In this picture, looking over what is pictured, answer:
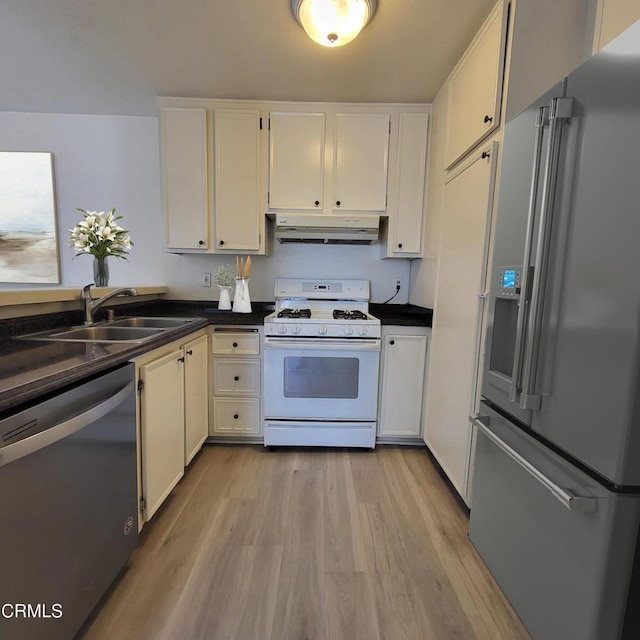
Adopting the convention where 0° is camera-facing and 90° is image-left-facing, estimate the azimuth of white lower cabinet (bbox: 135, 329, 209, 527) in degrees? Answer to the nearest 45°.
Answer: approximately 315°

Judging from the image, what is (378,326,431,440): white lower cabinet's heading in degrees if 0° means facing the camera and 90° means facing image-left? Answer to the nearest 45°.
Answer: approximately 0°

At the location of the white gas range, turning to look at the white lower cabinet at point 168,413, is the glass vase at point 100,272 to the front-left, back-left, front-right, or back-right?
front-right

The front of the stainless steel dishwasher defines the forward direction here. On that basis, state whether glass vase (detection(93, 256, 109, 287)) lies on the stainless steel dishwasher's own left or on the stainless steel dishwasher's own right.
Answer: on the stainless steel dishwasher's own left

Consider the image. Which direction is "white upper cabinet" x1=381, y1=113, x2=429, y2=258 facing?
toward the camera

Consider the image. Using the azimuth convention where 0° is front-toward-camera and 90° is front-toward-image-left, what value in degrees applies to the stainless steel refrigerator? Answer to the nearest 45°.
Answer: approximately 45°

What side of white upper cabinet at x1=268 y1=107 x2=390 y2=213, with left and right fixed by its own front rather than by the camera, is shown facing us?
front

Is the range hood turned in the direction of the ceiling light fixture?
yes

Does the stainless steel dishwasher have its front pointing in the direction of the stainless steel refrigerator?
yes

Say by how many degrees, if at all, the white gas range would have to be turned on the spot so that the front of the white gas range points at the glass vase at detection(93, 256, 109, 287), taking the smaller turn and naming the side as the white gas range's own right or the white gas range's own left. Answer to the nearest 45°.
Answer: approximately 90° to the white gas range's own right

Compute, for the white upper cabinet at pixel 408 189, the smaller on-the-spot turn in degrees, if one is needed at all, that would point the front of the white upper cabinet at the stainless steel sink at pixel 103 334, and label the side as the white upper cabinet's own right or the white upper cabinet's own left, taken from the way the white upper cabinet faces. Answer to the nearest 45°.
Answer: approximately 45° to the white upper cabinet's own right

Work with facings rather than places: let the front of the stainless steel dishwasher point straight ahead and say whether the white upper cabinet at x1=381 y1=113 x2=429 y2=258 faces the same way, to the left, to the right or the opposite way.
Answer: to the right

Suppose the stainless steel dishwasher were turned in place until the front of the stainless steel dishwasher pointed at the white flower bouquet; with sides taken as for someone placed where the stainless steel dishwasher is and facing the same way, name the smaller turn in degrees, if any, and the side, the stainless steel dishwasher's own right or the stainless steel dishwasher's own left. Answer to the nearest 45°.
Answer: approximately 135° to the stainless steel dishwasher's own left

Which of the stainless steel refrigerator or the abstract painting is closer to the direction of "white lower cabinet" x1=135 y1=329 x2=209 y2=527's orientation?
the stainless steel refrigerator

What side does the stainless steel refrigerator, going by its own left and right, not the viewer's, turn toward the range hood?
right

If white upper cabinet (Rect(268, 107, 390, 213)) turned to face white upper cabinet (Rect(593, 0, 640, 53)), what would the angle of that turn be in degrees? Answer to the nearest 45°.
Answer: approximately 45° to its left

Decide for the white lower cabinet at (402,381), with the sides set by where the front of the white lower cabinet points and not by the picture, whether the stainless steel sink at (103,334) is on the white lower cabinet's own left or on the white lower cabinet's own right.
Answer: on the white lower cabinet's own right

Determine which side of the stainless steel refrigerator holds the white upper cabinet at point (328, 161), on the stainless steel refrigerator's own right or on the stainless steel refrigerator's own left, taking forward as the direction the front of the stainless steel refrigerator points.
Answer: on the stainless steel refrigerator's own right
